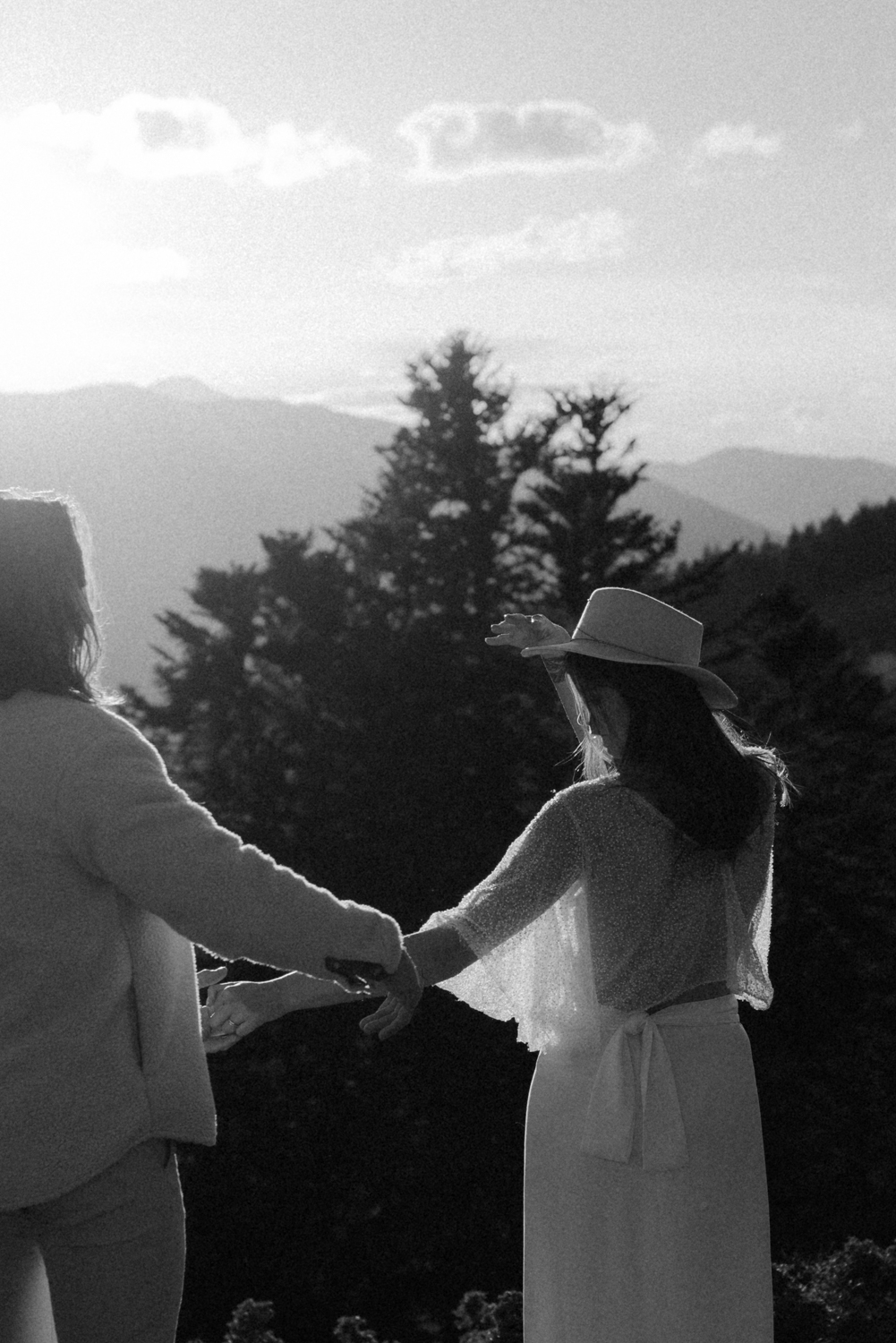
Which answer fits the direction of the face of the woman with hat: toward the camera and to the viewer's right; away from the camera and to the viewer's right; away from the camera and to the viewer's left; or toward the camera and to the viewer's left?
away from the camera and to the viewer's left

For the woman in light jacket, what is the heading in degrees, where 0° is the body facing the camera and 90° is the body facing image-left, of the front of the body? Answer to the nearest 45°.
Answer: approximately 225°

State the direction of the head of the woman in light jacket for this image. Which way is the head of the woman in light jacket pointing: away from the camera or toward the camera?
away from the camera

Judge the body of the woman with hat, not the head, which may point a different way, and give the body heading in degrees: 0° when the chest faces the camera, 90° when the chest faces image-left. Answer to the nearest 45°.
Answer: approximately 135°
